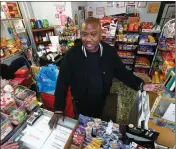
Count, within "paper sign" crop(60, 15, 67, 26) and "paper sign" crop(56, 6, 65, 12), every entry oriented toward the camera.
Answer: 2

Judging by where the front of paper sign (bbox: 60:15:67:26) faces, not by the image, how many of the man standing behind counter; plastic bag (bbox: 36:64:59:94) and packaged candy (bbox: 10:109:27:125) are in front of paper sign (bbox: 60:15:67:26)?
3

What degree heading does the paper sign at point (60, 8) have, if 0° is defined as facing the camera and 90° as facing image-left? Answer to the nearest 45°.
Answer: approximately 0°

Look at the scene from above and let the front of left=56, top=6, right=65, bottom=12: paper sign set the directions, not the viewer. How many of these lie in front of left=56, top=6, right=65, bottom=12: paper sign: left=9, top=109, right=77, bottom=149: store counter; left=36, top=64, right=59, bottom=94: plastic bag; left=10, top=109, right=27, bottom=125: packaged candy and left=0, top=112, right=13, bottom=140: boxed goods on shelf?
4

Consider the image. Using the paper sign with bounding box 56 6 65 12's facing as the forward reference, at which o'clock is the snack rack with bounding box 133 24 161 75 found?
The snack rack is roughly at 10 o'clock from the paper sign.

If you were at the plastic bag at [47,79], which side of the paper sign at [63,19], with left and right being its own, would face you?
front

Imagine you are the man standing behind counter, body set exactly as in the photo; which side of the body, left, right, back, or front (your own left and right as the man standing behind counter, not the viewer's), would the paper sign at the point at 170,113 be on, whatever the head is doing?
left

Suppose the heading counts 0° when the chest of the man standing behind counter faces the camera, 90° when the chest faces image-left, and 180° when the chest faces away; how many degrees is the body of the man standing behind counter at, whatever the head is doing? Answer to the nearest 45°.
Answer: approximately 0°

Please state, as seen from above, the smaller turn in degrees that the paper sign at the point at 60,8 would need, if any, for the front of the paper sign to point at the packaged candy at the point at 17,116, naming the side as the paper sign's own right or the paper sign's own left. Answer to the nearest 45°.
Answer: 0° — it already faces it
